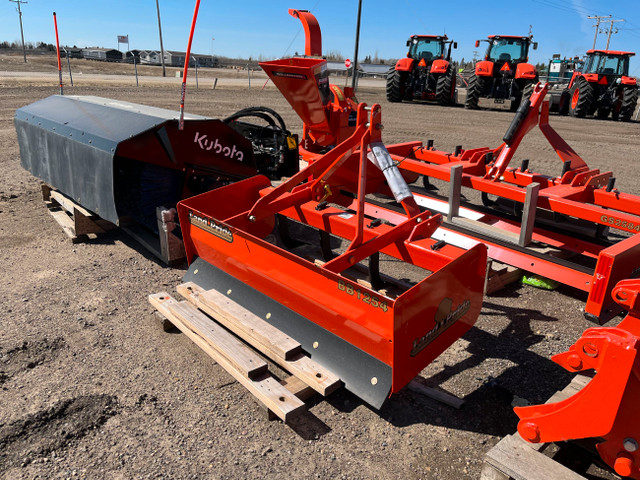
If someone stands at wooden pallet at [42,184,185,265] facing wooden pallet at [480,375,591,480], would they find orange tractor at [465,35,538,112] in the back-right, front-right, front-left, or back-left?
back-left

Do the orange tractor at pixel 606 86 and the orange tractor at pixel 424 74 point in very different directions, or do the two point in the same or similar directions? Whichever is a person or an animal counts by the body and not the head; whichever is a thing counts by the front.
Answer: same or similar directions

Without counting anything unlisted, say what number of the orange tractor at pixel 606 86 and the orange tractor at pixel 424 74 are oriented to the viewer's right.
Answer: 0
